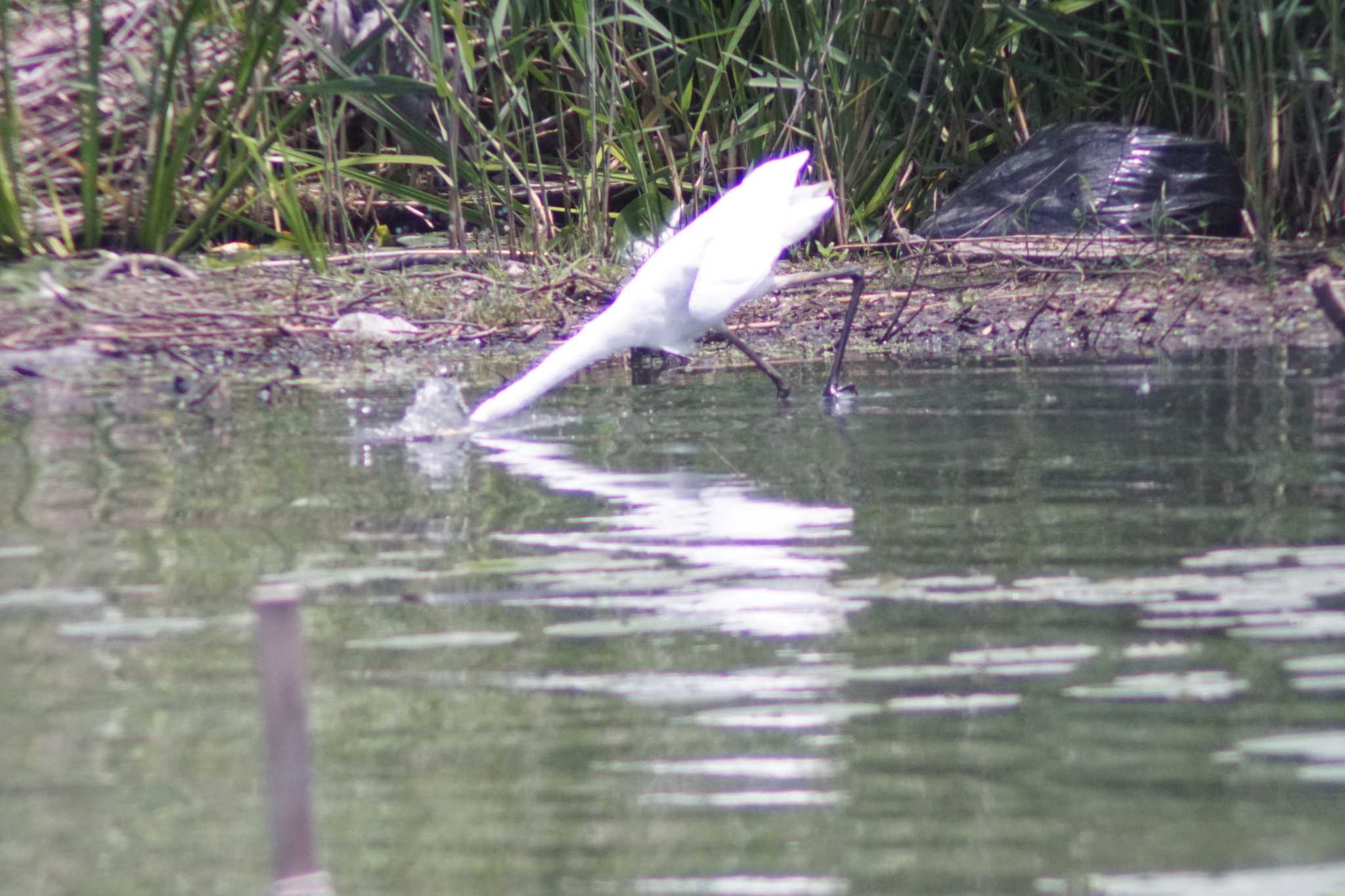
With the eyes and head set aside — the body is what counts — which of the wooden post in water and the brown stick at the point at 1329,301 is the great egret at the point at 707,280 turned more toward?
the wooden post in water

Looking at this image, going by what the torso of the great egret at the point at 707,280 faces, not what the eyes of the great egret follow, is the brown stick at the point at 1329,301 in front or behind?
behind

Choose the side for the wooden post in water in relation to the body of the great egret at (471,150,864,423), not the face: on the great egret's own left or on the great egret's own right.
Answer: on the great egret's own left

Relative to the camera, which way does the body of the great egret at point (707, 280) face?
to the viewer's left
